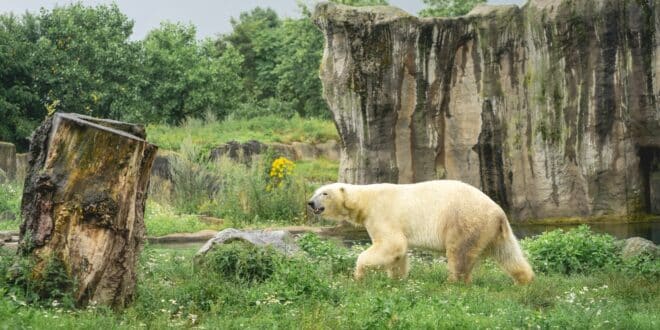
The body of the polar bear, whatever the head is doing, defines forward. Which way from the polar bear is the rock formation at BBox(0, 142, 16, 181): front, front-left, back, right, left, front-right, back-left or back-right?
front-right

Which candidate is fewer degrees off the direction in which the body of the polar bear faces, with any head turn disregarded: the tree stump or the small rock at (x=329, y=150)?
the tree stump

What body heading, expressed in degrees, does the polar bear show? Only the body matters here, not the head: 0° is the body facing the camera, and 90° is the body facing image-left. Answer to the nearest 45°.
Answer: approximately 90°

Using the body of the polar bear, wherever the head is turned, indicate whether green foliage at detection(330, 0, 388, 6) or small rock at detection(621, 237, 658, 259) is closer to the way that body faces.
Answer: the green foliage

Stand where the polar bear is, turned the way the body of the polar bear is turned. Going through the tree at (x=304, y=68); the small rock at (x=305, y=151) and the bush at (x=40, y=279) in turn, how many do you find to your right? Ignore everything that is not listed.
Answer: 2

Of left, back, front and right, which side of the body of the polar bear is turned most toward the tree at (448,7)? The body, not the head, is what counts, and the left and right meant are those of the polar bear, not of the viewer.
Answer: right

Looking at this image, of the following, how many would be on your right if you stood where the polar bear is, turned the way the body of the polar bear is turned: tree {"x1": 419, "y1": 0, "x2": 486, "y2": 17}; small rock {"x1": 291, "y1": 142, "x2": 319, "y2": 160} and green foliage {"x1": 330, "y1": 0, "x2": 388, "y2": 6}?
3

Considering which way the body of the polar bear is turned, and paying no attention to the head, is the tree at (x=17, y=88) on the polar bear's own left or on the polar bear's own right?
on the polar bear's own right

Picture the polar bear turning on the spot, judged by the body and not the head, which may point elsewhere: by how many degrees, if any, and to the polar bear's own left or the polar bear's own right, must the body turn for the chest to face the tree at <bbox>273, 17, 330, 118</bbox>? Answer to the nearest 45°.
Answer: approximately 90° to the polar bear's own right

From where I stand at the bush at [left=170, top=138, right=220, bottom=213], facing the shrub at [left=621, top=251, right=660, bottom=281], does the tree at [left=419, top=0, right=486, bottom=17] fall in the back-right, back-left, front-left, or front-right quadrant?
back-left
